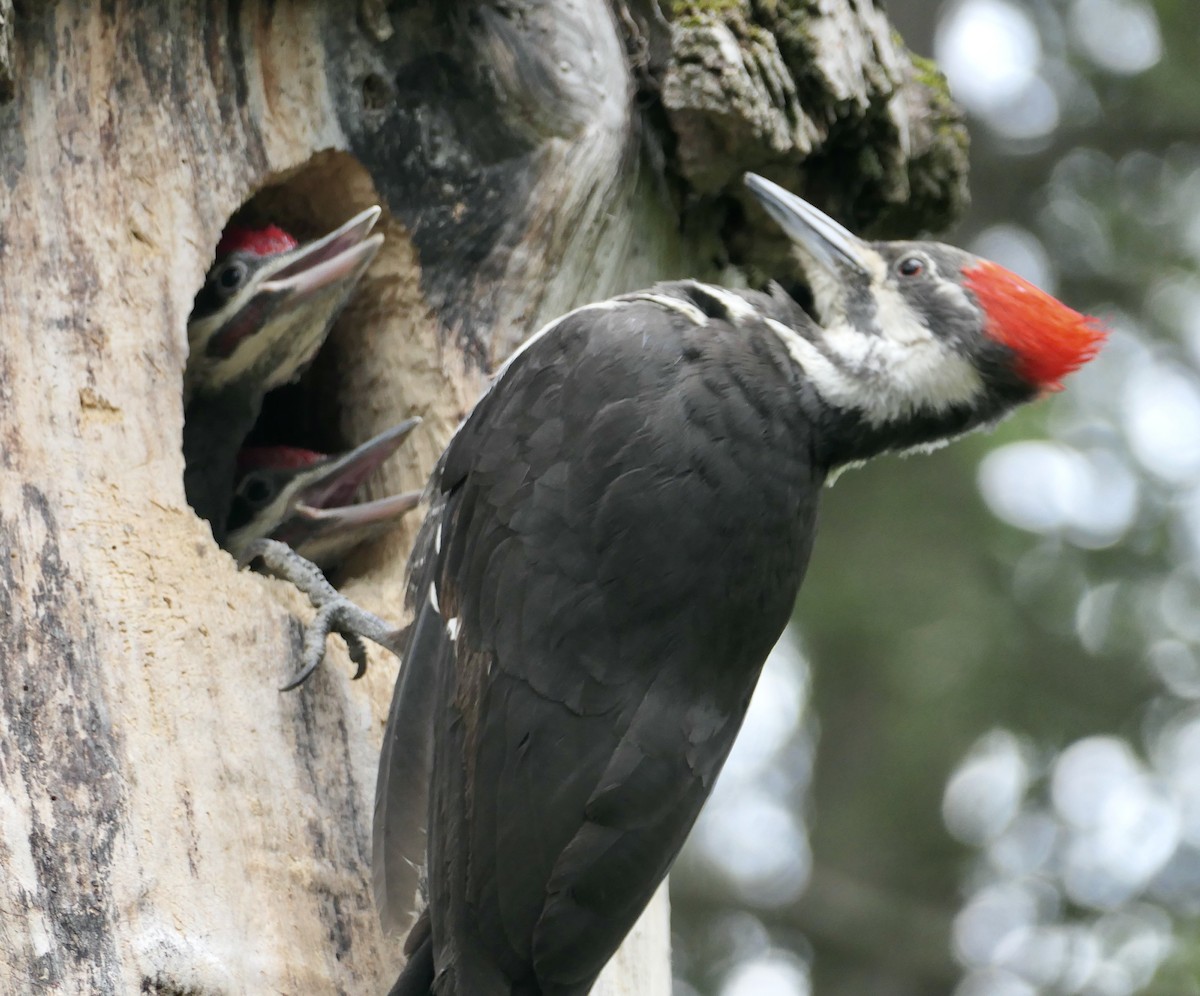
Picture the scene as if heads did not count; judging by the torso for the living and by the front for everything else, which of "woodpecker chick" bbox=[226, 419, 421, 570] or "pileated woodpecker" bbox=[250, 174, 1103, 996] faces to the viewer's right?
the woodpecker chick

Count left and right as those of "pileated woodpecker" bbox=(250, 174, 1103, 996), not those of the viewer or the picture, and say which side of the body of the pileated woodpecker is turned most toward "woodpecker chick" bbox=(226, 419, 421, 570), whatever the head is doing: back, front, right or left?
front

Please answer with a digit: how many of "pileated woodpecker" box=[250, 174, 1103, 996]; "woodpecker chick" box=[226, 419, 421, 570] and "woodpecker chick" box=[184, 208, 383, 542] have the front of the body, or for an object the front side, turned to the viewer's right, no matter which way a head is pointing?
2

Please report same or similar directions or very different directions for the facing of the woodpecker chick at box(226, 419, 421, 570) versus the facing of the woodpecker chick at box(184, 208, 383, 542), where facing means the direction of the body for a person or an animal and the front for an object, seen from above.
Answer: same or similar directions

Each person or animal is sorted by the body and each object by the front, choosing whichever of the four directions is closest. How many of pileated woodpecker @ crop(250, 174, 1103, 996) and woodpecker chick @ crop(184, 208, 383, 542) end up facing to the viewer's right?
1

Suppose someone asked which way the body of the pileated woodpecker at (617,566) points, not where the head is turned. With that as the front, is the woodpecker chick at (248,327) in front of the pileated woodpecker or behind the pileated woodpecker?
in front

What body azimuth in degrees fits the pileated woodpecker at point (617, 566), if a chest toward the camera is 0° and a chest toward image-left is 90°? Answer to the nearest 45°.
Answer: approximately 135°

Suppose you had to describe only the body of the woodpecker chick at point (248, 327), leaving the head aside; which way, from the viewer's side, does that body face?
to the viewer's right

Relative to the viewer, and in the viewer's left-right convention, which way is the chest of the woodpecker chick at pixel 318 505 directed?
facing to the right of the viewer
